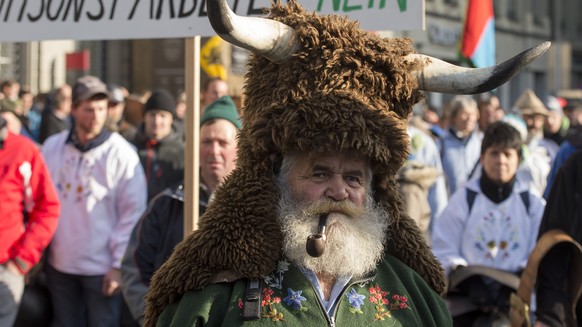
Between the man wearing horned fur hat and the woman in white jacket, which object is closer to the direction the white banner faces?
the man wearing horned fur hat

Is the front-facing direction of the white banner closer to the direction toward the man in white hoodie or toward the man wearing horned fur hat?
the man wearing horned fur hat

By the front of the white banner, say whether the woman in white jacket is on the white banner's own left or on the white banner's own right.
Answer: on the white banner's own left

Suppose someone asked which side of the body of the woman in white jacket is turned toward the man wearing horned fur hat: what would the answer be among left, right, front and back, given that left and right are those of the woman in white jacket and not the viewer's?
front

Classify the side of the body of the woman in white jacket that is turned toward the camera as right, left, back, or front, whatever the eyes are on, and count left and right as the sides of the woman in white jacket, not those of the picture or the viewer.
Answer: front

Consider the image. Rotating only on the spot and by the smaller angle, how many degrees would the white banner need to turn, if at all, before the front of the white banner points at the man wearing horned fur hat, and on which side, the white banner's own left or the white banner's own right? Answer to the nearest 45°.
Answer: approximately 45° to the white banner's own left

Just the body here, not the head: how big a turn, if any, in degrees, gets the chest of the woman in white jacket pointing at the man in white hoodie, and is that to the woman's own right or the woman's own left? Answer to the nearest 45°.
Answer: approximately 90° to the woman's own right

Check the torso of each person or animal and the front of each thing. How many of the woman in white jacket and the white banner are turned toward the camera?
2

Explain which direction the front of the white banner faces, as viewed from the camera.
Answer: facing the viewer
